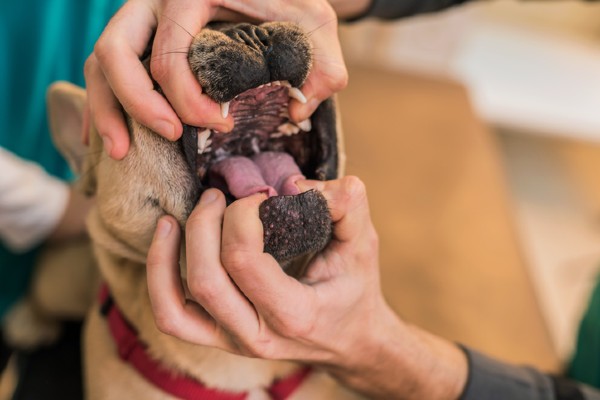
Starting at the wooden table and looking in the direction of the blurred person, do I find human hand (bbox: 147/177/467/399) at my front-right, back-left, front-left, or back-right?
front-left

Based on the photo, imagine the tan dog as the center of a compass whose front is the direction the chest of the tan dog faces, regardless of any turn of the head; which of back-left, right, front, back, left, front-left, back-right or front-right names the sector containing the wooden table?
left

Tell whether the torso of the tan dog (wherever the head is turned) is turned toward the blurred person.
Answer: no

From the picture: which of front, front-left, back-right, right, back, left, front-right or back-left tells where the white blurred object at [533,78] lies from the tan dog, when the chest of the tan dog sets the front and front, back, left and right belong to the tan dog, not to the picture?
left

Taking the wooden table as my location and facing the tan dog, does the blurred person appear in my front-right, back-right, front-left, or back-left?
front-right

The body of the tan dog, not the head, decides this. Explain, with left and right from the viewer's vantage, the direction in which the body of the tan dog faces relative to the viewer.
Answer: facing the viewer and to the right of the viewer
